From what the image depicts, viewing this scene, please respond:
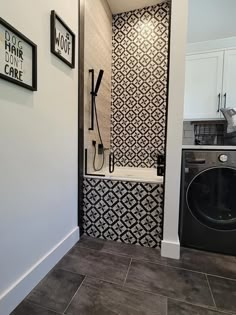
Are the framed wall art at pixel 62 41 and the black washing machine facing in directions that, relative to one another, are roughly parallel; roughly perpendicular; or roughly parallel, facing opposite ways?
roughly perpendicular

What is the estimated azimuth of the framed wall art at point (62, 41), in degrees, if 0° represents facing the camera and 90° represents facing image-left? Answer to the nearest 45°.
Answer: approximately 315°

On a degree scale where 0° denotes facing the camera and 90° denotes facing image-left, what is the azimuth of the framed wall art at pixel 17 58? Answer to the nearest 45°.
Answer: approximately 315°
